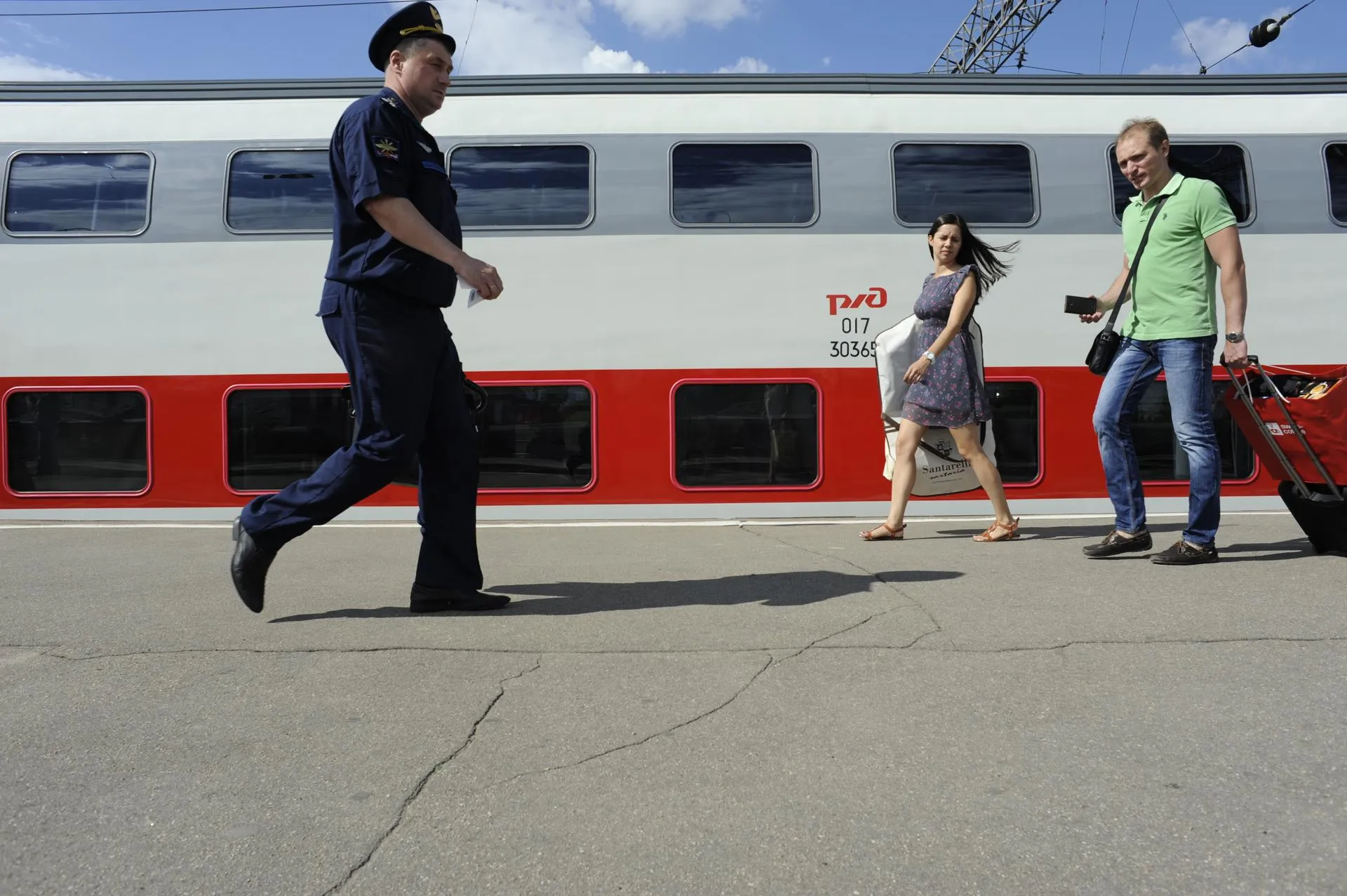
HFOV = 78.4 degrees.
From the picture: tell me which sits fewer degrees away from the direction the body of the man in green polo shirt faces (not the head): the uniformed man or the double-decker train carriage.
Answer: the uniformed man

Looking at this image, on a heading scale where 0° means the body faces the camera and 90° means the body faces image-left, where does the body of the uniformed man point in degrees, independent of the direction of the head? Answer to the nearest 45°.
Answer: approximately 270°

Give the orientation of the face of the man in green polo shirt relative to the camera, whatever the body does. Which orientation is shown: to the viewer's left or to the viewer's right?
to the viewer's left

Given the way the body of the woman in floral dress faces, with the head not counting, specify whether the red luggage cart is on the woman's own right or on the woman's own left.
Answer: on the woman's own left

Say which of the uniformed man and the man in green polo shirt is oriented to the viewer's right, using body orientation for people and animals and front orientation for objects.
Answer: the uniformed man

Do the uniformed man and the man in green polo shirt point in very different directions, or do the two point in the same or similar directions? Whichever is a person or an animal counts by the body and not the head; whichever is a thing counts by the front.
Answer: very different directions

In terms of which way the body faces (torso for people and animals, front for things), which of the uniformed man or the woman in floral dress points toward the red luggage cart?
the uniformed man
